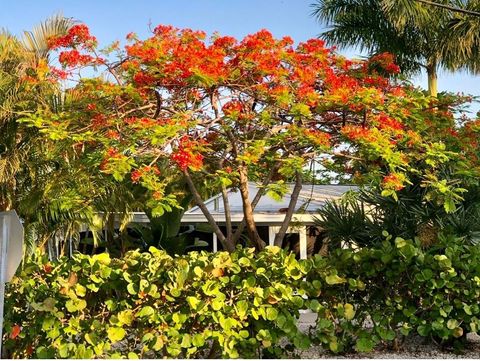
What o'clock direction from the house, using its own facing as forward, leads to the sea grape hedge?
The sea grape hedge is roughly at 12 o'clock from the house.

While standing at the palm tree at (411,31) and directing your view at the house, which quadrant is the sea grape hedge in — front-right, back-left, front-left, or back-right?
front-left

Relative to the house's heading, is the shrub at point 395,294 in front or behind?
in front

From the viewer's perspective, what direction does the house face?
toward the camera

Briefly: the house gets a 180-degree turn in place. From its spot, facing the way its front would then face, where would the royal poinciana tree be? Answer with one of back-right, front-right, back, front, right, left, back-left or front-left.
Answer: back
